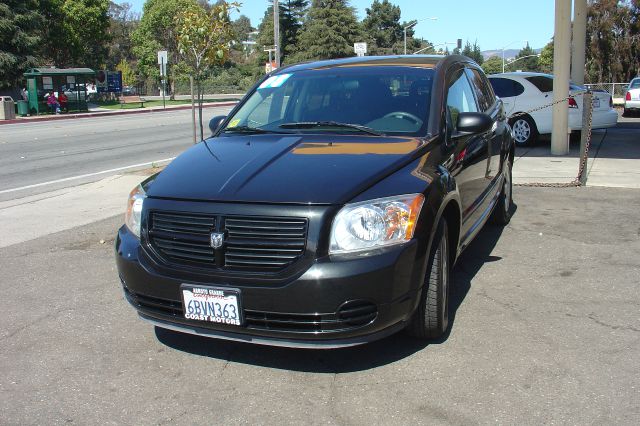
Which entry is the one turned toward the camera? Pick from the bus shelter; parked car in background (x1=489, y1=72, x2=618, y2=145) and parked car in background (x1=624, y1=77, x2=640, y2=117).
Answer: the bus shelter

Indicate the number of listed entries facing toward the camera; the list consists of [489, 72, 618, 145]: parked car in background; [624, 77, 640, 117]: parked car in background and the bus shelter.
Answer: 1

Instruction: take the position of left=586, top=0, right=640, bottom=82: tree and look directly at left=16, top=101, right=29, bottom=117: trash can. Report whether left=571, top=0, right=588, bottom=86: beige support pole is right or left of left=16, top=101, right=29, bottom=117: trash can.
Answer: left

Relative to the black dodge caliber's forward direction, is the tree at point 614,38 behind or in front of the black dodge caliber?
behind

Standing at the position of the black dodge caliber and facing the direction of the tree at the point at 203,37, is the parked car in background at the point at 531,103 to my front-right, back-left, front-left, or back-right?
front-right

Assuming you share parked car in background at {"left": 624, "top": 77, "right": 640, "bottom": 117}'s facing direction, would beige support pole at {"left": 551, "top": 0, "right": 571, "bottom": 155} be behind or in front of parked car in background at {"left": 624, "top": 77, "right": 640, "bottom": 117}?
behind

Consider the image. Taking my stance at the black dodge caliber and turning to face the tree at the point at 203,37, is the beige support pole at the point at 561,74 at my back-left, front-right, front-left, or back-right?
front-right

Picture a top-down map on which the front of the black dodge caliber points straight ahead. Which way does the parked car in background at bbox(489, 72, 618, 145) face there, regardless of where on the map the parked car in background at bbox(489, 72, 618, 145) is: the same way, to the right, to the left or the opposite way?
to the right

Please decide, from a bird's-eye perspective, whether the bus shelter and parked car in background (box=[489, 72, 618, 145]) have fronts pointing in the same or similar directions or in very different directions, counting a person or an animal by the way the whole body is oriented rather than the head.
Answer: very different directions

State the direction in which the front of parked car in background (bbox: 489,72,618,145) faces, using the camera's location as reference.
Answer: facing away from the viewer and to the left of the viewer

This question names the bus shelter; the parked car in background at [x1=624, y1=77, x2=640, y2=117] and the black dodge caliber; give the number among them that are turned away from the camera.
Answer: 1

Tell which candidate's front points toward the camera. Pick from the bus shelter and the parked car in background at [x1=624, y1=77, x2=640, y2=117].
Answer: the bus shelter

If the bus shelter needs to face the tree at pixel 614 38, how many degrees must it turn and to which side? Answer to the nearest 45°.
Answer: approximately 90° to its left

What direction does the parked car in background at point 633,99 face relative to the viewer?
away from the camera

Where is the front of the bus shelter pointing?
toward the camera

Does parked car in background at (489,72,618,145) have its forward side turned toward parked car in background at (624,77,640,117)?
no

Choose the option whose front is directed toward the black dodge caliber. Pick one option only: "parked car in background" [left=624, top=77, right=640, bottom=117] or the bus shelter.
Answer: the bus shelter
